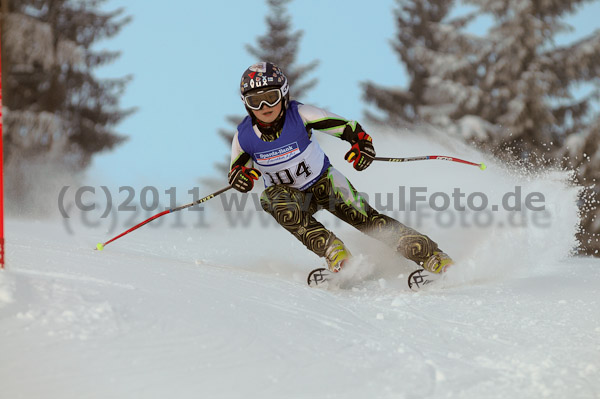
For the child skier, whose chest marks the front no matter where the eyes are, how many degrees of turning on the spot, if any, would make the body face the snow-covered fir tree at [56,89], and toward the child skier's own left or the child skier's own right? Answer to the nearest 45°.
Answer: approximately 135° to the child skier's own right

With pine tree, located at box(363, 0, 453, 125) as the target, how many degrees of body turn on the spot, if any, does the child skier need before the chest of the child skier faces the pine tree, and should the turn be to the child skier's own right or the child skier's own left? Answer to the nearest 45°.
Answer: approximately 180°

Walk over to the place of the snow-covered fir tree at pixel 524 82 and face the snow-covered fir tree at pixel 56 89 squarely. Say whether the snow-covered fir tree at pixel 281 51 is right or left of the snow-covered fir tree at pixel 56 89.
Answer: right

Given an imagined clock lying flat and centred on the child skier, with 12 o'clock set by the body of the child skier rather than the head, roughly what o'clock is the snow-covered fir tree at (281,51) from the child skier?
The snow-covered fir tree is roughly at 6 o'clock from the child skier.

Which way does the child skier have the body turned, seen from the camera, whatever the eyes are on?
toward the camera

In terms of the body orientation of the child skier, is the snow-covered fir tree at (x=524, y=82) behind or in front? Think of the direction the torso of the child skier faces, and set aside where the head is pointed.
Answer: behind

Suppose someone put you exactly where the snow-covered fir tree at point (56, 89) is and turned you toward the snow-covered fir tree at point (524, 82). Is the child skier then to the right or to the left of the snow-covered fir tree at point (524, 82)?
right
